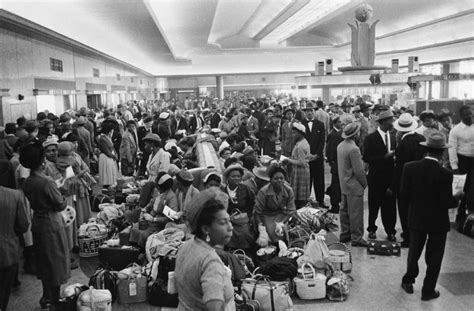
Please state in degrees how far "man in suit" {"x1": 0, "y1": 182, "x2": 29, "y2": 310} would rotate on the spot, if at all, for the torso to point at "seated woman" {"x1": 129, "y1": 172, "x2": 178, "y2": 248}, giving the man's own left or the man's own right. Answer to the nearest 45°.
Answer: approximately 45° to the man's own right

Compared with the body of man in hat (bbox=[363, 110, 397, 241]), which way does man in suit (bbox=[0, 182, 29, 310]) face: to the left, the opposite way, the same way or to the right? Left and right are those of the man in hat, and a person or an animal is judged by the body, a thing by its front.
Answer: the opposite way

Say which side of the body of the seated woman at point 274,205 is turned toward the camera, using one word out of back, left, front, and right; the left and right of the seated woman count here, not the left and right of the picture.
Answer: front

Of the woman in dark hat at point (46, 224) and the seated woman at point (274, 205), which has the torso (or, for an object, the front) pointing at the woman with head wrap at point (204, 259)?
the seated woman

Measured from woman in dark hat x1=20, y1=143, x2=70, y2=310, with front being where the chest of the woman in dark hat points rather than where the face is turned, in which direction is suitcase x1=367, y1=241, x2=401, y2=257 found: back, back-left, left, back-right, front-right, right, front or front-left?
front-right

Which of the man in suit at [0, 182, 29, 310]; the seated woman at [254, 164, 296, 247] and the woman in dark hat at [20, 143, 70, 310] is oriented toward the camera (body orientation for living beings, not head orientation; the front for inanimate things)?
the seated woman

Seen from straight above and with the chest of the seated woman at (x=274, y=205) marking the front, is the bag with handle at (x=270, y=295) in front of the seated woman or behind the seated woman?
in front

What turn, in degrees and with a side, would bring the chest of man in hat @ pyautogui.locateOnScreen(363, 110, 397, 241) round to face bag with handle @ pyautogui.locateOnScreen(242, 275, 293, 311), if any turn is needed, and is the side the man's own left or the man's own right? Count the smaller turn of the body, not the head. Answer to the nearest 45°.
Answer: approximately 45° to the man's own right

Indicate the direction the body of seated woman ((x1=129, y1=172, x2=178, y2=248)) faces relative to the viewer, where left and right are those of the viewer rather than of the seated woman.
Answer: facing the viewer and to the left of the viewer

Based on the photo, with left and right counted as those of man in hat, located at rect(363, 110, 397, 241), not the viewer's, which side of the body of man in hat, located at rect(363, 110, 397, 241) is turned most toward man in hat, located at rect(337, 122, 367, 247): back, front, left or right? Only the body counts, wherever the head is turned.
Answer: right

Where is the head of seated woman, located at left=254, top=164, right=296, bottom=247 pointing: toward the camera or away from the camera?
toward the camera

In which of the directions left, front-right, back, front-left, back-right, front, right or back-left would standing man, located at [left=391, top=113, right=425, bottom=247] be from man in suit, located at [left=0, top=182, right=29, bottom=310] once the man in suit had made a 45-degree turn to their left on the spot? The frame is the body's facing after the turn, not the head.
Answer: back-right

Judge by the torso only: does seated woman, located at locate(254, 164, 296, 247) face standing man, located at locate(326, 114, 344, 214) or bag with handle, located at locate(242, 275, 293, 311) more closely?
the bag with handle

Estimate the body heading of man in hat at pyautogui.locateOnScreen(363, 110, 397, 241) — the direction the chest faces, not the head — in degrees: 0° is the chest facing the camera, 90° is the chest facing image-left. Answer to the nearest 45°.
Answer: approximately 315°

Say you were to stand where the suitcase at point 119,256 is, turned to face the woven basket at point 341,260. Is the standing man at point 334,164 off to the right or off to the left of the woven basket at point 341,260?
left

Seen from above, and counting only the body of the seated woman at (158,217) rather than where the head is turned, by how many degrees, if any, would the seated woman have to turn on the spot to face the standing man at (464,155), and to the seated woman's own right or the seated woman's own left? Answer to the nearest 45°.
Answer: approximately 135° to the seated woman's own left

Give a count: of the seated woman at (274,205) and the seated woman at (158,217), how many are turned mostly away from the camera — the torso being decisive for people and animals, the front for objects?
0

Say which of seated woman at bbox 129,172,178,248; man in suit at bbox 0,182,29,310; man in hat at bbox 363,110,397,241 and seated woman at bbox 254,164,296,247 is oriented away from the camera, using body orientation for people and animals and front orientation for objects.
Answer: the man in suit
